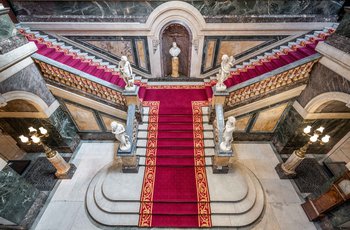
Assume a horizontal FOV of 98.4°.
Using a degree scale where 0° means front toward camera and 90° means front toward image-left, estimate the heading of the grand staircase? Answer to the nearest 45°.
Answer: approximately 0°

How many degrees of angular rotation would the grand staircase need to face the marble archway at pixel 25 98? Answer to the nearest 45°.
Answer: approximately 90° to its right
